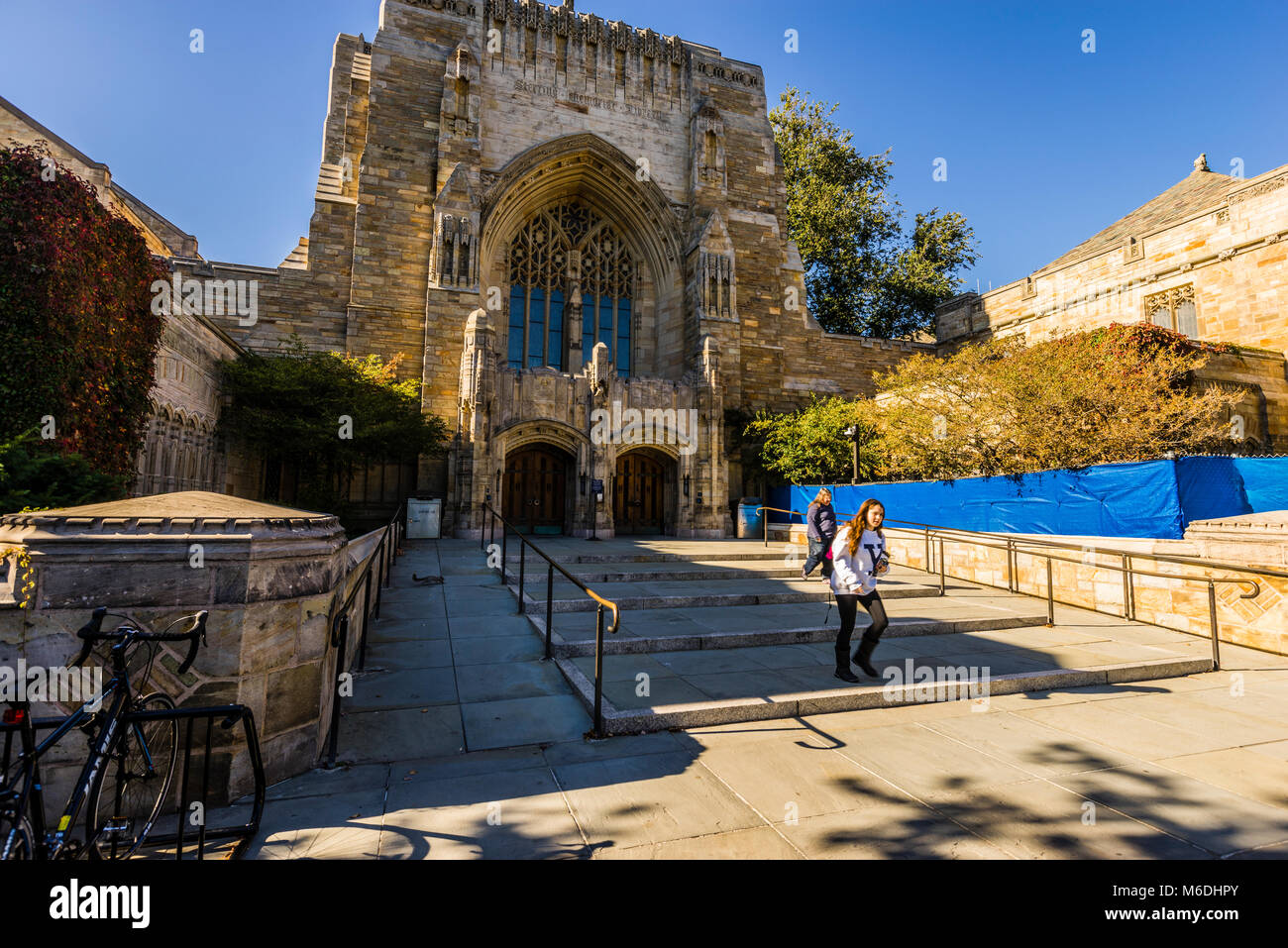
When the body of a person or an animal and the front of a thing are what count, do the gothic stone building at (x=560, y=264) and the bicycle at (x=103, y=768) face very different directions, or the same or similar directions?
very different directions

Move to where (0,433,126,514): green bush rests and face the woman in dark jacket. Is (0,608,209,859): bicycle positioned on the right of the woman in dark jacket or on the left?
right

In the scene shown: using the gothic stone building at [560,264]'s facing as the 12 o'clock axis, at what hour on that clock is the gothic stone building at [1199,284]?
the gothic stone building at [1199,284] is roughly at 9 o'clock from the gothic stone building at [560,264].

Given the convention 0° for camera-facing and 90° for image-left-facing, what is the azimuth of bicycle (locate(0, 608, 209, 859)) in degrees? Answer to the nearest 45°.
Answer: approximately 225°

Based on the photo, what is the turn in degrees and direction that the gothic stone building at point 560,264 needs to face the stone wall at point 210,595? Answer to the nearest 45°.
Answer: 0° — it already faces it

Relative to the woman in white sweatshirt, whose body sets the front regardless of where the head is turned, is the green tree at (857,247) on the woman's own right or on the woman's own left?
on the woman's own left

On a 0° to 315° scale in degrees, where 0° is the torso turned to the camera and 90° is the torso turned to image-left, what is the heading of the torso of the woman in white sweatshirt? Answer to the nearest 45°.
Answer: approximately 315°

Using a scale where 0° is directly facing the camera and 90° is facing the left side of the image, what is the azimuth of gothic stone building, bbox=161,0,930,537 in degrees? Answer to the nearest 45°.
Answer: approximately 0°

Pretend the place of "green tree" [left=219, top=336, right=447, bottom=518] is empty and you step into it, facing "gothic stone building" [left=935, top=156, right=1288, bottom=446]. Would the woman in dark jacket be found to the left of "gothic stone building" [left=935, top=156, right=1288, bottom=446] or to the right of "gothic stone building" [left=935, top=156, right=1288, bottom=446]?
right

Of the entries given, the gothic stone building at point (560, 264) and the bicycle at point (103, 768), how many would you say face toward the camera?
1

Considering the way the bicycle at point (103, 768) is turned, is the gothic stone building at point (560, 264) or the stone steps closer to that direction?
the gothic stone building
